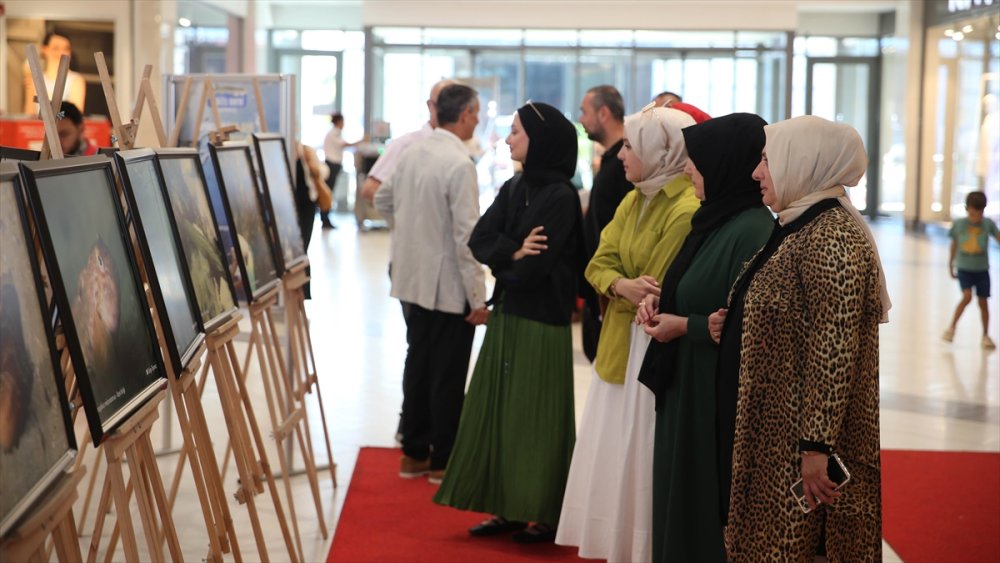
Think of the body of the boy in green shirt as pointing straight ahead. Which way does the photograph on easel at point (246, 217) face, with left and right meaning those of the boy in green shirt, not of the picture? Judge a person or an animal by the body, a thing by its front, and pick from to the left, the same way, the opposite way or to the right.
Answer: to the left

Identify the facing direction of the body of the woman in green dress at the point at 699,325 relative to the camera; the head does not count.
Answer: to the viewer's left

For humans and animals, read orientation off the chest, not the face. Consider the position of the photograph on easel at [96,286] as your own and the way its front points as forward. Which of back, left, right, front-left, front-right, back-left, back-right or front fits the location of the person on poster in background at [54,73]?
back-left

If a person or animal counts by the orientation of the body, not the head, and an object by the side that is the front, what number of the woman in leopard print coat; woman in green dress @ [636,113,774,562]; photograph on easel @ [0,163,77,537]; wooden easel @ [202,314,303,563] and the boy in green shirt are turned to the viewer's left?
2

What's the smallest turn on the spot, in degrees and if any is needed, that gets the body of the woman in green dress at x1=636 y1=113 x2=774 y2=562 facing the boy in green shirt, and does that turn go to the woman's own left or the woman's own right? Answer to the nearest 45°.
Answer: approximately 90° to the woman's own right

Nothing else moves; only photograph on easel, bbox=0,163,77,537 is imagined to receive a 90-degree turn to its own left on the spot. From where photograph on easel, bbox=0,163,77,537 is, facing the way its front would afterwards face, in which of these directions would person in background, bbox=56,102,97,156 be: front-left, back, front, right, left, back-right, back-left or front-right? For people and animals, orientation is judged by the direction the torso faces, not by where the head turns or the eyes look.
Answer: front-left

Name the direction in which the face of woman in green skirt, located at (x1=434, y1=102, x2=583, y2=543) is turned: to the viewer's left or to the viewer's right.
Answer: to the viewer's left

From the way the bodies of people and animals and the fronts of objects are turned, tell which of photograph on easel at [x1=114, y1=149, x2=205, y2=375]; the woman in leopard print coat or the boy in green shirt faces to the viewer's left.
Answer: the woman in leopard print coat
